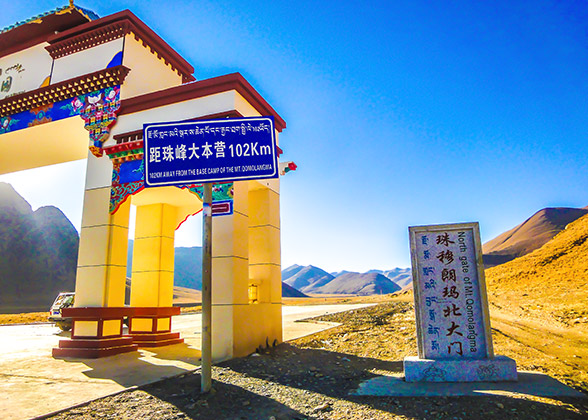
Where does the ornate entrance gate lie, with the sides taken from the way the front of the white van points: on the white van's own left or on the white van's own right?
on the white van's own left

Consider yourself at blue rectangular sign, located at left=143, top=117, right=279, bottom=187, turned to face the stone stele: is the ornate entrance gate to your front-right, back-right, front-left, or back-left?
back-left

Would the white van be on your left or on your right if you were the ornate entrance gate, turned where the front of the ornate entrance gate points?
on your right

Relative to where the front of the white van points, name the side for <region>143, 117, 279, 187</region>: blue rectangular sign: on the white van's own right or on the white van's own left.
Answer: on the white van's own left

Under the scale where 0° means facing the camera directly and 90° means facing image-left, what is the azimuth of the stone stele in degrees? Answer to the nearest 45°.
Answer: approximately 0°

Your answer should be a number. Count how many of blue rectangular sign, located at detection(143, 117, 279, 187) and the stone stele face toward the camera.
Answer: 2

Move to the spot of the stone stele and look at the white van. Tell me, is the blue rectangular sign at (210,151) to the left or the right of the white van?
left

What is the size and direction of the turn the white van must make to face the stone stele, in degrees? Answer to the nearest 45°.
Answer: approximately 45° to its left

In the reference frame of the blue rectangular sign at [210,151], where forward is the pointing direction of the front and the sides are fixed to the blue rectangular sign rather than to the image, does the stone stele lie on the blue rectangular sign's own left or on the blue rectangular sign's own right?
on the blue rectangular sign's own left

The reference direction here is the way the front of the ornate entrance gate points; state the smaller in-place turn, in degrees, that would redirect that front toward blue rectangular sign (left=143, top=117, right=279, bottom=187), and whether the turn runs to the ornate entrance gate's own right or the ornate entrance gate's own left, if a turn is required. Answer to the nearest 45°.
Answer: approximately 45° to the ornate entrance gate's own left
